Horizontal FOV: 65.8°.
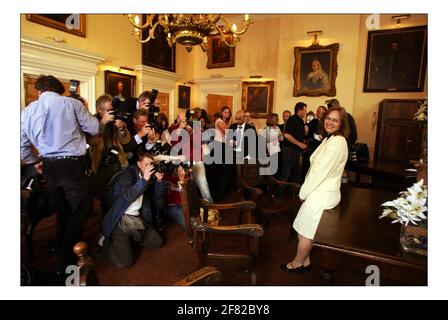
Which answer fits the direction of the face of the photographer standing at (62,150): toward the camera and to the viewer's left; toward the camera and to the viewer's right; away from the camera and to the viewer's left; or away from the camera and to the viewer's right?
away from the camera and to the viewer's right

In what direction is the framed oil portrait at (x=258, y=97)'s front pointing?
toward the camera

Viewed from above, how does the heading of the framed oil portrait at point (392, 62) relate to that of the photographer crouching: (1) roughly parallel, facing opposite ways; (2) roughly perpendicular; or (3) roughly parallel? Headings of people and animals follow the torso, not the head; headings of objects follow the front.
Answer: roughly perpendicular

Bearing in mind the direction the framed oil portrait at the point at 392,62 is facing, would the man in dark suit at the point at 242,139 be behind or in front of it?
in front

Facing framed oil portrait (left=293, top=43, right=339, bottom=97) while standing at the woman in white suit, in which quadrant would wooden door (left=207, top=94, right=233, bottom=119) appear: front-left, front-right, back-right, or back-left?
front-left

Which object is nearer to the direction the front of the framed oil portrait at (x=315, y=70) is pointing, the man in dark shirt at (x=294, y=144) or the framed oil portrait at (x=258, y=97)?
the man in dark shirt

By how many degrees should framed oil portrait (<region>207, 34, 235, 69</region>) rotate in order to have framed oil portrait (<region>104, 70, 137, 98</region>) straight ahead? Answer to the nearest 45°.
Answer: approximately 45° to its right

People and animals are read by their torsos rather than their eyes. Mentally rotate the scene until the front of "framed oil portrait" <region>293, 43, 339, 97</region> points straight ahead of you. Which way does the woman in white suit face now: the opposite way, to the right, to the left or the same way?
to the right

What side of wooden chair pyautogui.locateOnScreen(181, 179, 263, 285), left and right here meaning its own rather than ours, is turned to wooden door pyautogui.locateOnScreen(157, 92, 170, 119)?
left

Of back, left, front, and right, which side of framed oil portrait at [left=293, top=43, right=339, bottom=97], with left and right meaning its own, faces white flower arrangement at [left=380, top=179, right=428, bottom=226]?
front

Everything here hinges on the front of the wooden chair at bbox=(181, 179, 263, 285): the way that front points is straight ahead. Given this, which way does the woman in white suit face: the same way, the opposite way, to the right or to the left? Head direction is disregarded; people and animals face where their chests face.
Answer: the opposite way

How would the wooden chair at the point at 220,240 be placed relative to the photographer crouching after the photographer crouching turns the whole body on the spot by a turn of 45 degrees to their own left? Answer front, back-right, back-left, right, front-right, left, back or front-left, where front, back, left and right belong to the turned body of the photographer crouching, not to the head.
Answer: front-right

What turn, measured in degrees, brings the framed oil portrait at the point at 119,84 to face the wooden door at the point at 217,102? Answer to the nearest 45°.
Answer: approximately 90° to its left

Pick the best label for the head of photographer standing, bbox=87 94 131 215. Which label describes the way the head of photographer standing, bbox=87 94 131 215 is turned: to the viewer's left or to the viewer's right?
to the viewer's right

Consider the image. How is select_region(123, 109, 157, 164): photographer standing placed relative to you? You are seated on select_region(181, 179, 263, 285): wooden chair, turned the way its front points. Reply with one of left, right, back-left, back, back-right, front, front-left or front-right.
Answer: back-left
